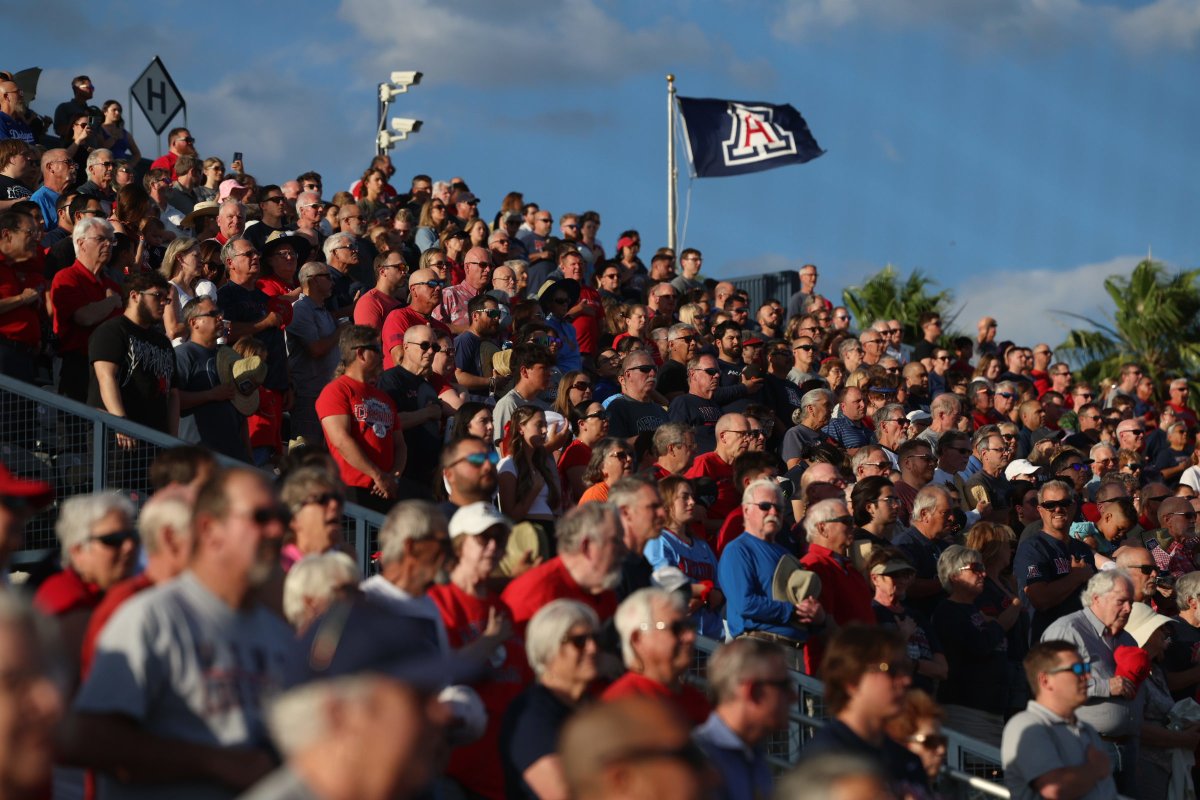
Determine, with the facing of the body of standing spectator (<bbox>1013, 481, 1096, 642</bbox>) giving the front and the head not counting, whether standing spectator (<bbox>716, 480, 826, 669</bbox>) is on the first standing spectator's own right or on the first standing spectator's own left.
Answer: on the first standing spectator's own right

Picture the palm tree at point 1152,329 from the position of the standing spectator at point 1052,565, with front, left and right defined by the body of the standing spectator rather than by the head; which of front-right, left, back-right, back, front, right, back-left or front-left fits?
back-left

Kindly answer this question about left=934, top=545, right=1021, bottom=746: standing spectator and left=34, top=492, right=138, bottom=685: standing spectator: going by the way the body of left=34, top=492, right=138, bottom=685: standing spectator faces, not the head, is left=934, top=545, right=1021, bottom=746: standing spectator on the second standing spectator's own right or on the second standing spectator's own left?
on the second standing spectator's own left

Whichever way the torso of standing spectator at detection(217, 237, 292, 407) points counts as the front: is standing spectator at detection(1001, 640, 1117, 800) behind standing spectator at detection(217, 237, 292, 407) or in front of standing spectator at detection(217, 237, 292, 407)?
in front

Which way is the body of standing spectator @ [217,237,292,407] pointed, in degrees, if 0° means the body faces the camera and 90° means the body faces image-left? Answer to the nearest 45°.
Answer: approximately 315°

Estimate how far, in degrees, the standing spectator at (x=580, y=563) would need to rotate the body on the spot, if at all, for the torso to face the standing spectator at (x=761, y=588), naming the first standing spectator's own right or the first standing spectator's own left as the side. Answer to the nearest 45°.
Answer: approximately 90° to the first standing spectator's own left

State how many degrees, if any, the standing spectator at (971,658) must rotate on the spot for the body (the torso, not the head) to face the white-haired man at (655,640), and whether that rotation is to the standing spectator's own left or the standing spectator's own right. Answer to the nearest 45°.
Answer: approximately 45° to the standing spectator's own right

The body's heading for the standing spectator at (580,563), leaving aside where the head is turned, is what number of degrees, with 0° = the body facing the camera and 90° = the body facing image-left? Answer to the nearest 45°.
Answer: approximately 315°

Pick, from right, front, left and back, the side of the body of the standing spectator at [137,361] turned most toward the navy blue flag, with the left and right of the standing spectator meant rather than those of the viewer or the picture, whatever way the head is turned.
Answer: left

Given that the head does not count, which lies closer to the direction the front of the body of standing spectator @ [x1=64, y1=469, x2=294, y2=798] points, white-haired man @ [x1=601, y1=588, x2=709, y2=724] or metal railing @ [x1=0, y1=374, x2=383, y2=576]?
the white-haired man

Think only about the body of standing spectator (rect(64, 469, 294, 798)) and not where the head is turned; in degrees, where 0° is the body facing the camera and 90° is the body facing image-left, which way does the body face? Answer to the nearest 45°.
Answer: approximately 315°
